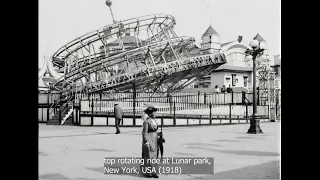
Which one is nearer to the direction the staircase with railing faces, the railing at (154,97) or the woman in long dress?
the woman in long dress

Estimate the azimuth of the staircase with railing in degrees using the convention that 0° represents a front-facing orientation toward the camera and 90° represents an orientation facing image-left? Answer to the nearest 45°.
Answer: approximately 45°

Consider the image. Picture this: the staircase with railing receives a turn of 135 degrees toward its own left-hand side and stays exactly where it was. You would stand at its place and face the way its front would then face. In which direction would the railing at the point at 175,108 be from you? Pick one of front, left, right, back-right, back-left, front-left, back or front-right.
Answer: front

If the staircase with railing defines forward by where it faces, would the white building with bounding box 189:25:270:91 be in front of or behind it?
behind

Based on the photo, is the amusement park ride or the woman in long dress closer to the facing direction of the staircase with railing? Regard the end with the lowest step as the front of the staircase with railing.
the woman in long dress

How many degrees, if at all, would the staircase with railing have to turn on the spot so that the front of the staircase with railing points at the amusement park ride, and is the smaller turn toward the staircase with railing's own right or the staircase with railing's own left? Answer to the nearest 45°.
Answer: approximately 135° to the staircase with railing's own left

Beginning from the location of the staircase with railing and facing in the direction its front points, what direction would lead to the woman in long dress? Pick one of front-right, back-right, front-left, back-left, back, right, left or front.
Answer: front-left

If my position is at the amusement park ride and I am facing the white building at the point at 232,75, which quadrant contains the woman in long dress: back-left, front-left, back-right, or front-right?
back-right

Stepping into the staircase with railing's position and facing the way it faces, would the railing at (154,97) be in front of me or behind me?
behind

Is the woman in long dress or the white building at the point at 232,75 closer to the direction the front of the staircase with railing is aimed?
the woman in long dress
